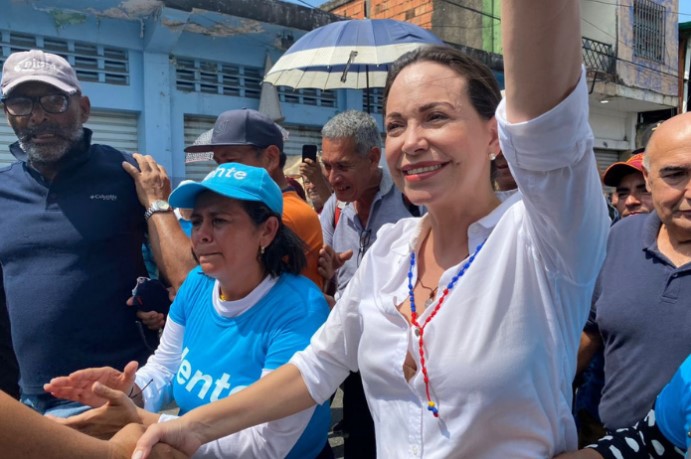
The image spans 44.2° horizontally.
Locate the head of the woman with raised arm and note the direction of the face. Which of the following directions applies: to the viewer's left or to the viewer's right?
to the viewer's left

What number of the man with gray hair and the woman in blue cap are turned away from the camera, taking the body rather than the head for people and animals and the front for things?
0

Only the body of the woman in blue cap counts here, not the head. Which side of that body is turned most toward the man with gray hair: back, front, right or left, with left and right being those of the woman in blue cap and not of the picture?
back

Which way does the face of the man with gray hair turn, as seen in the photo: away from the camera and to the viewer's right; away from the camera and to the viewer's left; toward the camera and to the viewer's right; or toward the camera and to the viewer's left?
toward the camera and to the viewer's left

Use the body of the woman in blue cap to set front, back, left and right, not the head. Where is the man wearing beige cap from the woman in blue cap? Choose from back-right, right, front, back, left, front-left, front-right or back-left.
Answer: right

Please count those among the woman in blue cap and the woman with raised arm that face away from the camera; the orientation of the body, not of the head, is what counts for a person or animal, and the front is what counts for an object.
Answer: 0

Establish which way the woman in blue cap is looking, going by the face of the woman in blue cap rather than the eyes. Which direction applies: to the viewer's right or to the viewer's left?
to the viewer's left

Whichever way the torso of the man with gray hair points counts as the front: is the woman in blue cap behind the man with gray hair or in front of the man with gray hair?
in front
